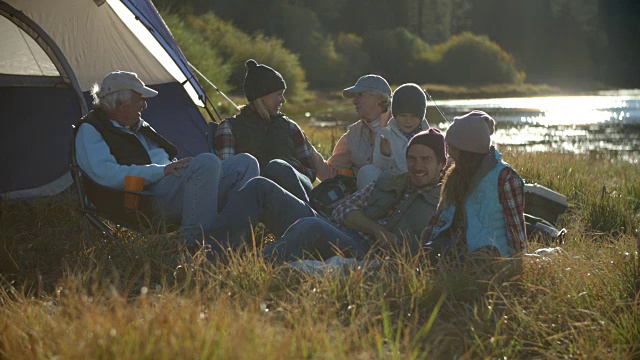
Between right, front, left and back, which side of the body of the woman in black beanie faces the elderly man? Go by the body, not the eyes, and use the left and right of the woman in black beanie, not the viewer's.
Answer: right

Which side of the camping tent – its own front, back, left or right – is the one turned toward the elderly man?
front

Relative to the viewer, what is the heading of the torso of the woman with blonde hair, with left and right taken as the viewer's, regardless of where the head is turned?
facing the viewer and to the left of the viewer

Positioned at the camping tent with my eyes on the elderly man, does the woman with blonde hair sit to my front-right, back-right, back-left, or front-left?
front-left

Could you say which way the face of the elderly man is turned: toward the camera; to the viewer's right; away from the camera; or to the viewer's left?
to the viewer's right

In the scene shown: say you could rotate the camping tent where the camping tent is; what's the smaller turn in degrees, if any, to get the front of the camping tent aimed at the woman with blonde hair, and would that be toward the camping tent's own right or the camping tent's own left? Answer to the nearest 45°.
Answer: approximately 45° to the camping tent's own left

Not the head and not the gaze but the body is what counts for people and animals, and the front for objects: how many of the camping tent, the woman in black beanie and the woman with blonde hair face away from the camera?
0

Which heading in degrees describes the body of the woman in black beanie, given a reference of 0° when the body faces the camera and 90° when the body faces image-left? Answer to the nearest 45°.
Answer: approximately 315°

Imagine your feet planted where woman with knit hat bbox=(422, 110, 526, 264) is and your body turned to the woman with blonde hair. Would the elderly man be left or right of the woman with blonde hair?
left

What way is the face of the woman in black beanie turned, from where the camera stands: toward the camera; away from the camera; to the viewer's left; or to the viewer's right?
to the viewer's right

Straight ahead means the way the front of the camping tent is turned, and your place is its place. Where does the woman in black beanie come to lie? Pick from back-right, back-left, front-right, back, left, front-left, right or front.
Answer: front-left

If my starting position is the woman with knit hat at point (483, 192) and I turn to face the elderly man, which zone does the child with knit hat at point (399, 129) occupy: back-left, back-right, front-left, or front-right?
front-right

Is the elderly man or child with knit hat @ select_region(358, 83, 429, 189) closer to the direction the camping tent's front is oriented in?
the elderly man

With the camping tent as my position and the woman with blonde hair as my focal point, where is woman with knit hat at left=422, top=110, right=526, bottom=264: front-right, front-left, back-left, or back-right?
front-right

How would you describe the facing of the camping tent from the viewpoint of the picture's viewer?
facing the viewer
